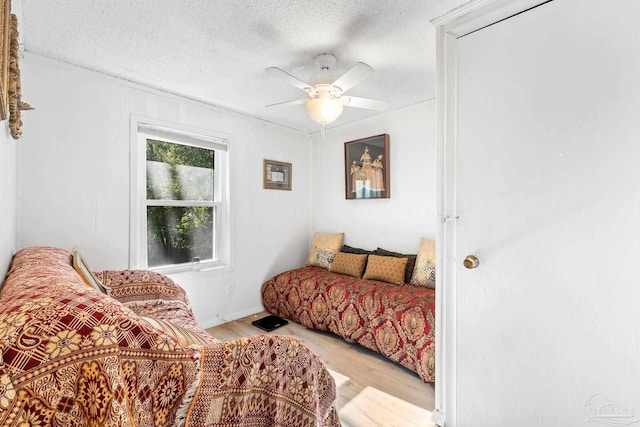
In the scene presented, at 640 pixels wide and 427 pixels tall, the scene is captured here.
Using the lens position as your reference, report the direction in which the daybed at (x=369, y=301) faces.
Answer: facing the viewer and to the left of the viewer

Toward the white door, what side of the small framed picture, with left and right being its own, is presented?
front

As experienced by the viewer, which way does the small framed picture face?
facing the viewer and to the right of the viewer

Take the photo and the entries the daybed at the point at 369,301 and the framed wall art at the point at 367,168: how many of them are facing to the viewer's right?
0

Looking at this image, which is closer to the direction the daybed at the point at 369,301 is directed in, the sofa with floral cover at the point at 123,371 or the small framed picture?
the sofa with floral cover

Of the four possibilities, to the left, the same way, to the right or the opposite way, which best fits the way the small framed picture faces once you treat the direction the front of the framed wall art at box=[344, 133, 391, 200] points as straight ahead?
to the left

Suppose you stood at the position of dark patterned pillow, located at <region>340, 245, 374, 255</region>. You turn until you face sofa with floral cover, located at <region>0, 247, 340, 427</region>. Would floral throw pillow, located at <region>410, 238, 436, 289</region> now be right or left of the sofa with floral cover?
left

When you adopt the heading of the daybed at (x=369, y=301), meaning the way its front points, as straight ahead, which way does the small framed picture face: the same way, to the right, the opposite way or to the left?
to the left

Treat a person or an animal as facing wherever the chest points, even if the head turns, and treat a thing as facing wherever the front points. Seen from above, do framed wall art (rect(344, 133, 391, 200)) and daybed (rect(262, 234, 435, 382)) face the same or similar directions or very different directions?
same or similar directions

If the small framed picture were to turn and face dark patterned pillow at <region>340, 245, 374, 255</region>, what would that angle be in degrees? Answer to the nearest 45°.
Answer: approximately 45° to its left
